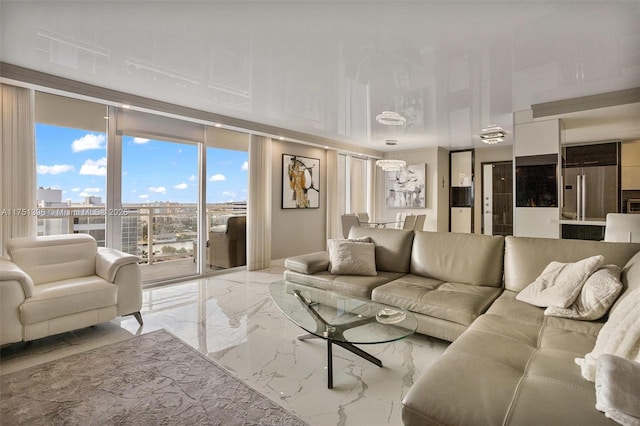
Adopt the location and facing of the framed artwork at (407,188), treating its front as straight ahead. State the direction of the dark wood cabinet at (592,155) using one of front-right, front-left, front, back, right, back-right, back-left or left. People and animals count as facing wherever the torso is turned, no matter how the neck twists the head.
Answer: back-left

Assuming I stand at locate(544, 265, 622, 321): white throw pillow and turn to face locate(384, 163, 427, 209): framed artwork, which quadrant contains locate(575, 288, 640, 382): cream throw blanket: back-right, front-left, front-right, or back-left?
back-left

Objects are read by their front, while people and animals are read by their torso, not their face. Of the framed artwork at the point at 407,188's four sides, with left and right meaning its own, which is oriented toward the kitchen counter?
left

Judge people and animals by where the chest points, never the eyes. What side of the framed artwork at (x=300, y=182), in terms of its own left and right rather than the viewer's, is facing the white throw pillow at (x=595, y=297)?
front

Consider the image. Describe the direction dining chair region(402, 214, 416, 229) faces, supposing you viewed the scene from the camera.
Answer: facing away from the viewer and to the left of the viewer

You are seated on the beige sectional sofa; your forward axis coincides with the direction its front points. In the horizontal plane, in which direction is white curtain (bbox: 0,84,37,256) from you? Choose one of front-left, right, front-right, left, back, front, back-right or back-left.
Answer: front-right

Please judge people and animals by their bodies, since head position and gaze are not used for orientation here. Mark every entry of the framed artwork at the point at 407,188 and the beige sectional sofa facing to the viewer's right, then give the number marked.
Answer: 0

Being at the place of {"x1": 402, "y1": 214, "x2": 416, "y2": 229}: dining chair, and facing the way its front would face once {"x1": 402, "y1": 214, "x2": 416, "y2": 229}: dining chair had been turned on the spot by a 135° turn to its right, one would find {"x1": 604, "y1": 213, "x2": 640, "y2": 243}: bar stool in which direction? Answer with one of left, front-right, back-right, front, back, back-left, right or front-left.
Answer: front-right

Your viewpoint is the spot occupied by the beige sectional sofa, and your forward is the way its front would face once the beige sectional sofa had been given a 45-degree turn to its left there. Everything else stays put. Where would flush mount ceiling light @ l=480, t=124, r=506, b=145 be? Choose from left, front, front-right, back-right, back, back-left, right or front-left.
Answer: back

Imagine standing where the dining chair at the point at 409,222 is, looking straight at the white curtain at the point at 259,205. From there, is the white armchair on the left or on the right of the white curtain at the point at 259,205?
left

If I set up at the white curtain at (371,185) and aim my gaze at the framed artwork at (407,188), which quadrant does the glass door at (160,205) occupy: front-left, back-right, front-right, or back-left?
back-right

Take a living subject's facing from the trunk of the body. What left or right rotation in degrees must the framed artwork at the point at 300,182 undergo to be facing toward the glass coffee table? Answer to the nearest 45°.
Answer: approximately 45° to its right

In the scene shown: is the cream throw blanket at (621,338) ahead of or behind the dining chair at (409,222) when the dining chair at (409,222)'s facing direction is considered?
behind

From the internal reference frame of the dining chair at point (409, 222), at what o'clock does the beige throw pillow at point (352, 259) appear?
The beige throw pillow is roughly at 8 o'clock from the dining chair.

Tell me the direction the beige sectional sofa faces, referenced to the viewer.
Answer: facing the viewer and to the left of the viewer

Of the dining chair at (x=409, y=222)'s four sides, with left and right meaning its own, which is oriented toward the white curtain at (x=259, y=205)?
left
